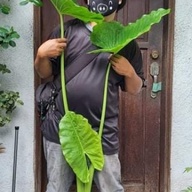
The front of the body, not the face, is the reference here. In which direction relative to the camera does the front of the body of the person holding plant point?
toward the camera

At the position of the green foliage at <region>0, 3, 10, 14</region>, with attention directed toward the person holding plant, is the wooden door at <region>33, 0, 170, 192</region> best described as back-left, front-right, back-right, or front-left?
front-left

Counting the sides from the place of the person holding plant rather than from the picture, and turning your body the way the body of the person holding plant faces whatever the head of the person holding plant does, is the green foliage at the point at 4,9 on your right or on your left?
on your right

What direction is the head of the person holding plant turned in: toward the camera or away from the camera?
toward the camera

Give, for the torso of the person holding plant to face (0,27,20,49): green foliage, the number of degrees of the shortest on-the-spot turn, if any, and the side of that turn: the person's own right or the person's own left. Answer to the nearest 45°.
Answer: approximately 135° to the person's own right

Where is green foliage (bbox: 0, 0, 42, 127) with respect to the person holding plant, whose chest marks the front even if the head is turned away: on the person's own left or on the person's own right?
on the person's own right

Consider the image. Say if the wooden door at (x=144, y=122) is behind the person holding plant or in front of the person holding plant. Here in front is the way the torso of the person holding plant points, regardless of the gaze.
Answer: behind
